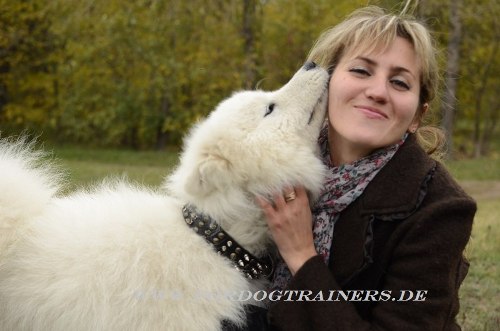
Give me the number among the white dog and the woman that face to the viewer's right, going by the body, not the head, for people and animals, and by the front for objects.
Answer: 1

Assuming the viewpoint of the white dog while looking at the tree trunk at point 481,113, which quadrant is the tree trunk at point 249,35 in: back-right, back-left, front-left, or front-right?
front-left

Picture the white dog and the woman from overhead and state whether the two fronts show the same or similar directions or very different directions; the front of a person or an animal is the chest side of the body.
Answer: very different directions

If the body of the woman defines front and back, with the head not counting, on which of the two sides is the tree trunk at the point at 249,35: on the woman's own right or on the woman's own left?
on the woman's own right

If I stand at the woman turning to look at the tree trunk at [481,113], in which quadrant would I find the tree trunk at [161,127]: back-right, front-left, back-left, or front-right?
front-left

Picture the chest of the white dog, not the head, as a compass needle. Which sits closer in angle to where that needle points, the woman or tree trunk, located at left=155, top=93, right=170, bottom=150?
the woman

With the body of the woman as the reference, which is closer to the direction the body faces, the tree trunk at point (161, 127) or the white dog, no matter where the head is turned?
the white dog

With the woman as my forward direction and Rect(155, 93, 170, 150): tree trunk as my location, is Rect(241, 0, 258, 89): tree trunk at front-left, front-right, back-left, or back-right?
front-left

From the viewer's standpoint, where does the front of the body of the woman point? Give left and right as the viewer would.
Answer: facing the viewer and to the left of the viewer

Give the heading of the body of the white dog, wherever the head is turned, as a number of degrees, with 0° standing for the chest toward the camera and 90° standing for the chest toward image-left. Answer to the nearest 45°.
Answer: approximately 270°

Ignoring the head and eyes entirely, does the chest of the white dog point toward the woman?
yes
